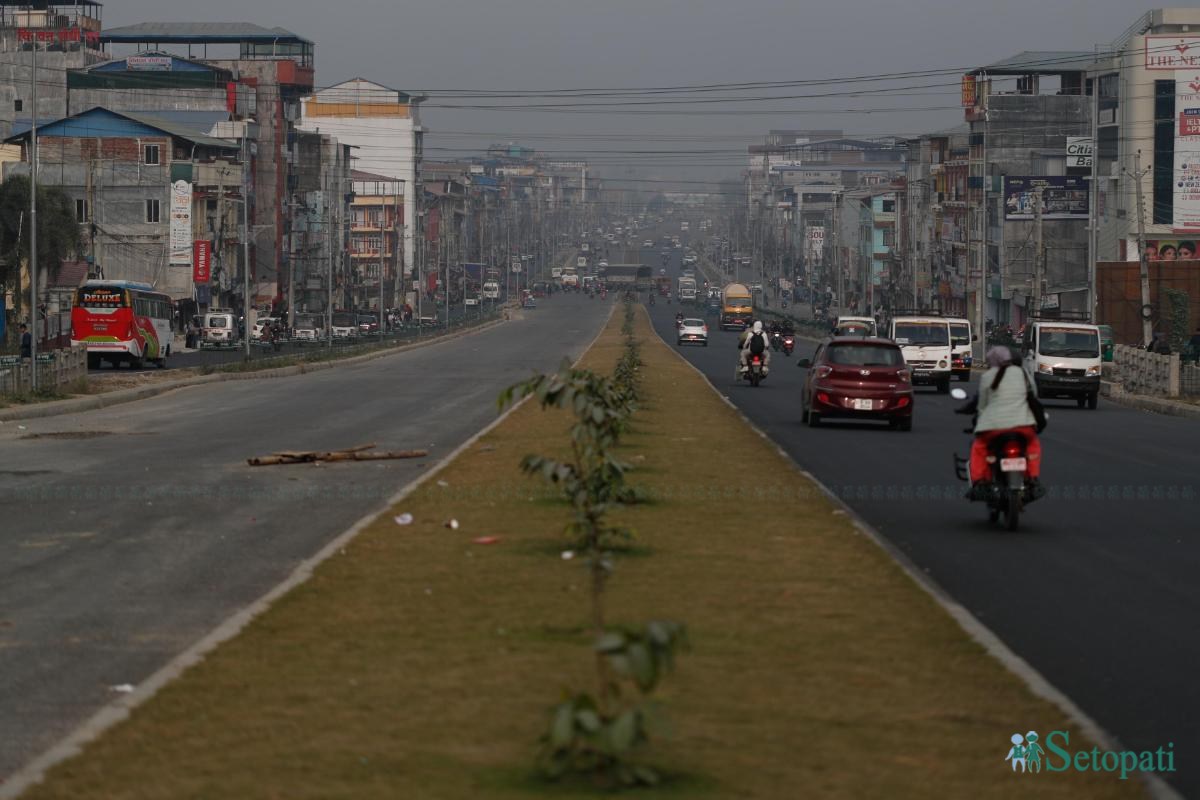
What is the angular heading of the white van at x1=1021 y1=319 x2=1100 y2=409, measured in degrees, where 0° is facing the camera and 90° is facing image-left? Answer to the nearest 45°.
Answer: approximately 0°

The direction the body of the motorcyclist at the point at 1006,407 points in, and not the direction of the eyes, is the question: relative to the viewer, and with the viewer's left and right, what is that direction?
facing away from the viewer

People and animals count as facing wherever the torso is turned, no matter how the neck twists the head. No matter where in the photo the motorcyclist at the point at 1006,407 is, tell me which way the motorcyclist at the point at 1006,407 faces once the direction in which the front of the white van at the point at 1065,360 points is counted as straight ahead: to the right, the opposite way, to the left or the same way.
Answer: the opposite way

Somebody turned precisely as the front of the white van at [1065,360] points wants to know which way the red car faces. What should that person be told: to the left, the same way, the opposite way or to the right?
the opposite way

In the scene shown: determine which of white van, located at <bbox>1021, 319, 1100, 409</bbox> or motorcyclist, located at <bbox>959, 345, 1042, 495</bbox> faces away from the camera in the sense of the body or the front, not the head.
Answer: the motorcyclist

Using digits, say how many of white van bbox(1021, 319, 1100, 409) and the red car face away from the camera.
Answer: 1

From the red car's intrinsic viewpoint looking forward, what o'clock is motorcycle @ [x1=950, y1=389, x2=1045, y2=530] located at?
The motorcycle is roughly at 6 o'clock from the red car.

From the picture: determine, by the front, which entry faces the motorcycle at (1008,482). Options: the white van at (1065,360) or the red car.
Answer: the white van

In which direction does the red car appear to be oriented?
away from the camera

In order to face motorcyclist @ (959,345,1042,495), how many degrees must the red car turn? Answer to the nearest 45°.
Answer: approximately 180°
